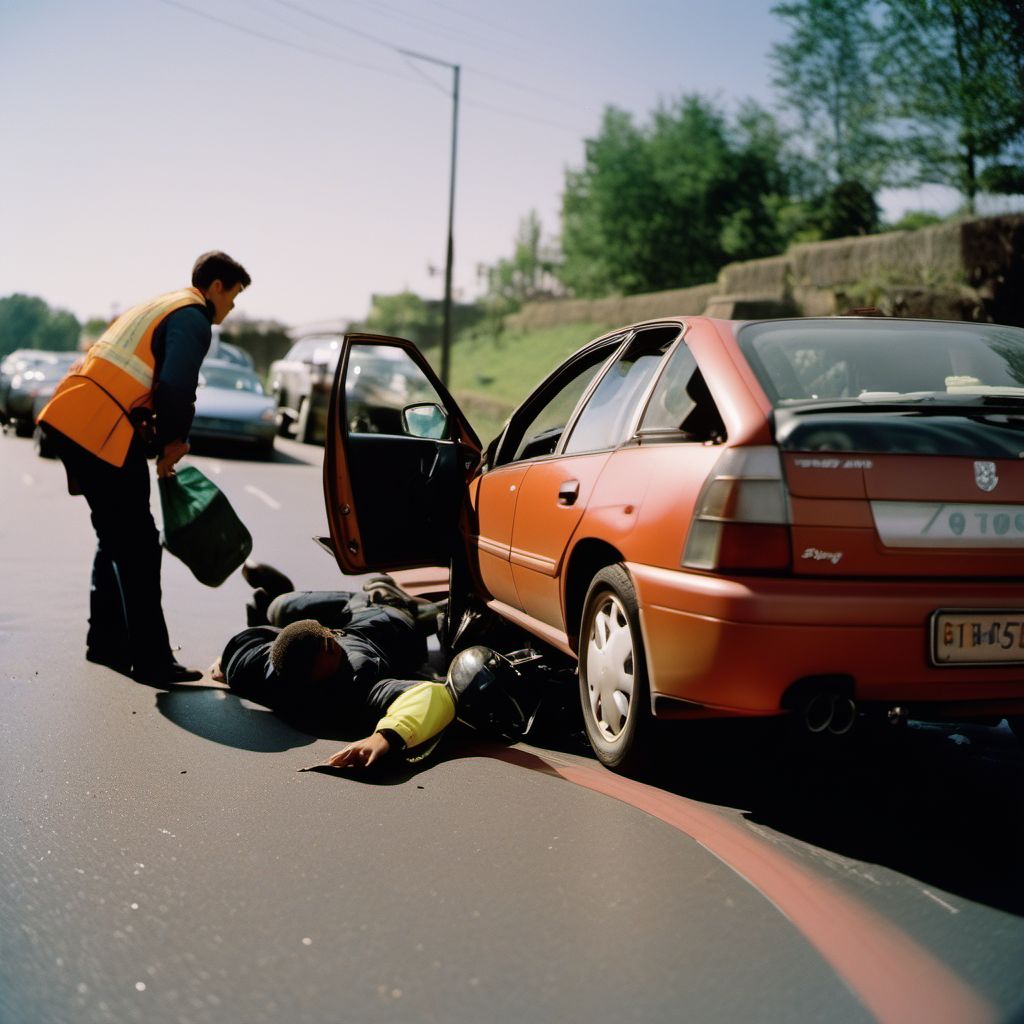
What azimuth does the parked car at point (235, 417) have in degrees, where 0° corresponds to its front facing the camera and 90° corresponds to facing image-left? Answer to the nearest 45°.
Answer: approximately 0°

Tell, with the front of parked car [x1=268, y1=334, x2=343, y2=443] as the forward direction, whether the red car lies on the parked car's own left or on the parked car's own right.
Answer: on the parked car's own left

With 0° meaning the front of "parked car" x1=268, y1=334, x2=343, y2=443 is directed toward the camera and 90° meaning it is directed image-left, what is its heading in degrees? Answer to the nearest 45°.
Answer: approximately 45°

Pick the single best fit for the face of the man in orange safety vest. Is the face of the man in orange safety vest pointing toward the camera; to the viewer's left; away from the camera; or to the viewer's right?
to the viewer's right

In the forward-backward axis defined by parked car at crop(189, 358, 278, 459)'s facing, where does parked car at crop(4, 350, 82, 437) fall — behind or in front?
behind

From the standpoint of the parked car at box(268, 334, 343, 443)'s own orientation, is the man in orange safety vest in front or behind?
in front

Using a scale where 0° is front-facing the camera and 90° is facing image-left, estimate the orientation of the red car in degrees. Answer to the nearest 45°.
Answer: approximately 135°

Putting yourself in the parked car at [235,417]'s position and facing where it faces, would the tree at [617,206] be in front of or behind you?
behind

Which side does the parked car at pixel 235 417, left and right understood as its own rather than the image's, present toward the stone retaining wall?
left

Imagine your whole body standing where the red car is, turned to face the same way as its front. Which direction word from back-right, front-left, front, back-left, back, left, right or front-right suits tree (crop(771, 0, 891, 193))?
front-right

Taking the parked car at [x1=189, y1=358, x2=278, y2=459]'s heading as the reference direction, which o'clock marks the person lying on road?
The person lying on road is roughly at 12 o'clock from the parked car.

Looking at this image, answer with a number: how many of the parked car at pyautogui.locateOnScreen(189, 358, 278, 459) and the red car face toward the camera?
1

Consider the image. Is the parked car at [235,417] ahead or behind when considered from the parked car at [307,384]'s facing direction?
ahead
